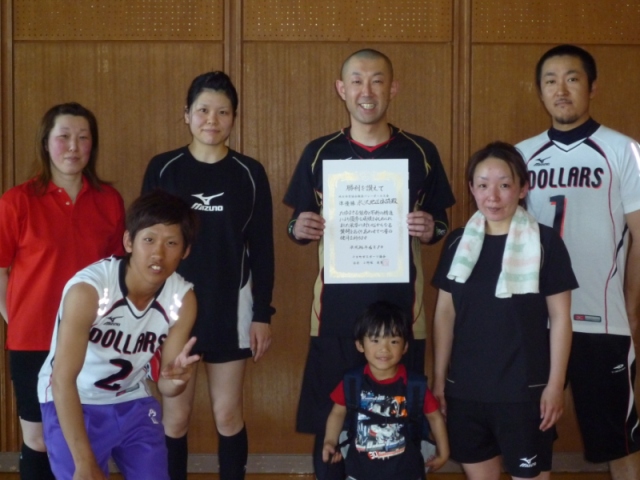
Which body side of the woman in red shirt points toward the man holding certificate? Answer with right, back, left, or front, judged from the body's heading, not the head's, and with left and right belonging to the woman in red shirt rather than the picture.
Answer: left

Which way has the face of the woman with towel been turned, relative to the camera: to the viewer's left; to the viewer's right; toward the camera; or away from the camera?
toward the camera

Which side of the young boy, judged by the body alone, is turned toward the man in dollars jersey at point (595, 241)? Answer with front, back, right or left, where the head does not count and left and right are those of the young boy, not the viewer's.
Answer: left

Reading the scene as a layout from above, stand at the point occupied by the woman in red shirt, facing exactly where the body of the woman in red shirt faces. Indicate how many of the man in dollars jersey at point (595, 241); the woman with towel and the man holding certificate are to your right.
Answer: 0

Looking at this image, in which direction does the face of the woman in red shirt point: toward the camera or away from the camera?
toward the camera

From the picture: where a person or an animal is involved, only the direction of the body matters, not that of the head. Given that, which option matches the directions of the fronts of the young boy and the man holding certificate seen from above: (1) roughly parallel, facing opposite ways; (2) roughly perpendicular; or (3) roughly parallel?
roughly parallel

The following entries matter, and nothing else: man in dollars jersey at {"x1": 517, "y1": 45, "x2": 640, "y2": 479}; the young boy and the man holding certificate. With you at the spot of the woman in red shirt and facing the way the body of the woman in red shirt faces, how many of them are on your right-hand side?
0

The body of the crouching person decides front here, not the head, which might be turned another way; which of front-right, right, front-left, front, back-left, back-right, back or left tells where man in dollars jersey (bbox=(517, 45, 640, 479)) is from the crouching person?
front-left

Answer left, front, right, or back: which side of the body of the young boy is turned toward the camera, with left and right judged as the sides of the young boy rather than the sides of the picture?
front

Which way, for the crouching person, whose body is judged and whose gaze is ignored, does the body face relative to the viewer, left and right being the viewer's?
facing the viewer and to the right of the viewer

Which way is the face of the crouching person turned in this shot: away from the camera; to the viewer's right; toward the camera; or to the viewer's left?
toward the camera

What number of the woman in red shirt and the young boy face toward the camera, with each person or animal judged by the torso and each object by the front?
2

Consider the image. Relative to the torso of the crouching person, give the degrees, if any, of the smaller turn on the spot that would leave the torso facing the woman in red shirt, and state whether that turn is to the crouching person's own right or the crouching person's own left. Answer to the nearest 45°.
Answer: approximately 180°

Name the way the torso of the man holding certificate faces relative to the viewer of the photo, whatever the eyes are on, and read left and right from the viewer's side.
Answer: facing the viewer

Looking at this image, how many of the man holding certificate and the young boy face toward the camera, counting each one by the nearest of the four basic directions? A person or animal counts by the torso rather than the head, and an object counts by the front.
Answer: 2

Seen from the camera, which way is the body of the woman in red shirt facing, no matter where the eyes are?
toward the camera

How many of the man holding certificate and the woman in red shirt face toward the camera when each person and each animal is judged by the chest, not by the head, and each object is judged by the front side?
2
